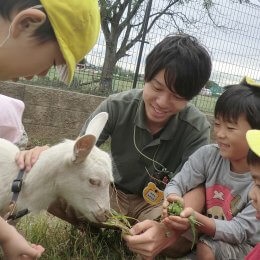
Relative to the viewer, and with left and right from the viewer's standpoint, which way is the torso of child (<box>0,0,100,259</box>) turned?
facing to the right of the viewer

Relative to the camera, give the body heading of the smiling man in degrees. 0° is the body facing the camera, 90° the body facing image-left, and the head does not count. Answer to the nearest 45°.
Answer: approximately 0°

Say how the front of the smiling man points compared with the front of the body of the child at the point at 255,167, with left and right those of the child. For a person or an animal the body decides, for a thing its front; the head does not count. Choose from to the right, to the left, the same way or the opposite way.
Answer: to the left

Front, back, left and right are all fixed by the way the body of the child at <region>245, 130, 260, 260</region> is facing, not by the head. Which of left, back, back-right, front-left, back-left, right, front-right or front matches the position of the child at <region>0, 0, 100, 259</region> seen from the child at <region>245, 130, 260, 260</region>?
front-left

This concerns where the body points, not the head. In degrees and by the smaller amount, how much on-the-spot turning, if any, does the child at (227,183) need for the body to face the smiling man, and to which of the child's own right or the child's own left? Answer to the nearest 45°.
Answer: approximately 90° to the child's own right

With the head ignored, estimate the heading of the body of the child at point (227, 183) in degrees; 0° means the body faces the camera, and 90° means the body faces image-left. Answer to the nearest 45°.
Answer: approximately 45°

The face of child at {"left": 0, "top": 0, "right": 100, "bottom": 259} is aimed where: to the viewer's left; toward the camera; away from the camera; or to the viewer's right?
to the viewer's right

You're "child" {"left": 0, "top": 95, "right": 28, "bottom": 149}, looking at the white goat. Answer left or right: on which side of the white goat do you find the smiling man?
left

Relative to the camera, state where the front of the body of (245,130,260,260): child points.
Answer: to the viewer's left

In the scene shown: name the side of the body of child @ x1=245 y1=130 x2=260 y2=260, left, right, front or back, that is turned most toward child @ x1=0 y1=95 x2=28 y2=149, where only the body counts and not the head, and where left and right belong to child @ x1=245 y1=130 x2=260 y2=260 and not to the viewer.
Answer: front

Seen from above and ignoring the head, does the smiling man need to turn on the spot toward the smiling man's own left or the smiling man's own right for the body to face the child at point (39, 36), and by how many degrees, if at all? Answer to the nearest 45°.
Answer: approximately 45° to the smiling man's own right
